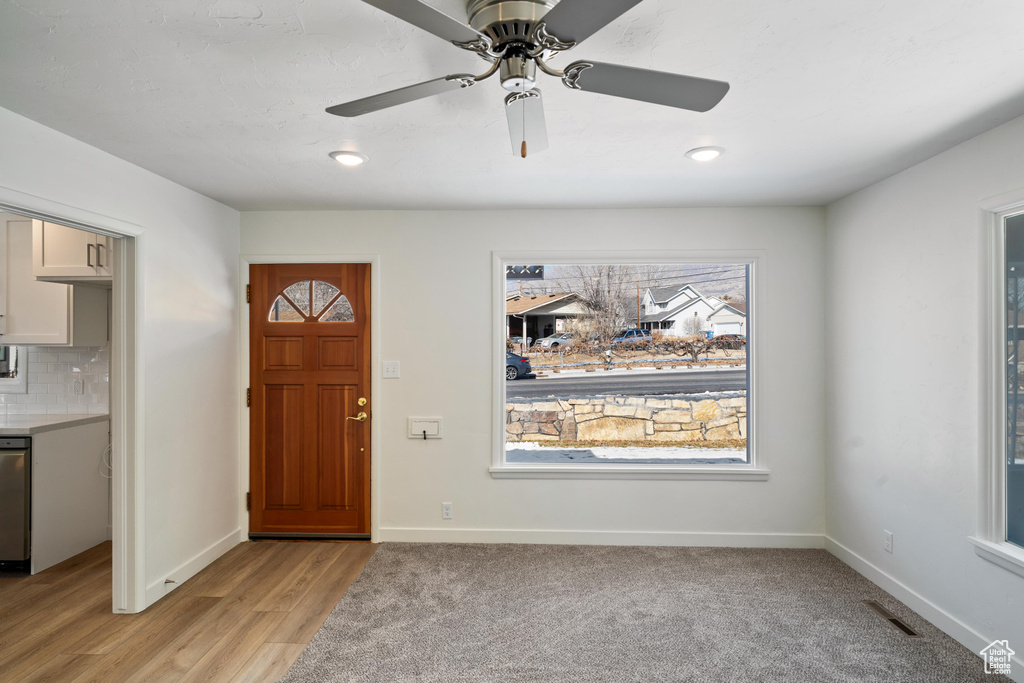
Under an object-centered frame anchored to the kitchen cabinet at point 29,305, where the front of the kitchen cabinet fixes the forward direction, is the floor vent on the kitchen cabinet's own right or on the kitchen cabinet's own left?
on the kitchen cabinet's own left

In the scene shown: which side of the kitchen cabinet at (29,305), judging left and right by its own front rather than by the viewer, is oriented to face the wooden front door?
left

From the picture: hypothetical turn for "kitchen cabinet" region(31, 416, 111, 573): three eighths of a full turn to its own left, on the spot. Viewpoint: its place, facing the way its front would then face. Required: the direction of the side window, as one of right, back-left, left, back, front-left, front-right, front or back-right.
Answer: front-right

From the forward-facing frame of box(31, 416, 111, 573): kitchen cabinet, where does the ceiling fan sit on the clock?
The ceiling fan is roughly at 10 o'clock from the kitchen cabinet.

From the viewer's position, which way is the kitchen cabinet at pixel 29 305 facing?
facing the viewer and to the left of the viewer

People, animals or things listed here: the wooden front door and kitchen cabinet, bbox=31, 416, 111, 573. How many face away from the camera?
0

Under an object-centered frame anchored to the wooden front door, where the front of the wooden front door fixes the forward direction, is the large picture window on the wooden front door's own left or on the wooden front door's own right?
on the wooden front door's own left

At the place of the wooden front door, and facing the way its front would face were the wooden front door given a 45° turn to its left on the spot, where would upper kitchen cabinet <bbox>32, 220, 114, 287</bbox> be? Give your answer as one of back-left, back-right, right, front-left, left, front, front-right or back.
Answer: back-right

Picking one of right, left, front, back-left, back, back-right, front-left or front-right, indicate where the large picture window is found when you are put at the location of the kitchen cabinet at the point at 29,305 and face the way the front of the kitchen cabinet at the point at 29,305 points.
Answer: left

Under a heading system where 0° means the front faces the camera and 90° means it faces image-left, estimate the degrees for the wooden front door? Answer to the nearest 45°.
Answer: approximately 0°
